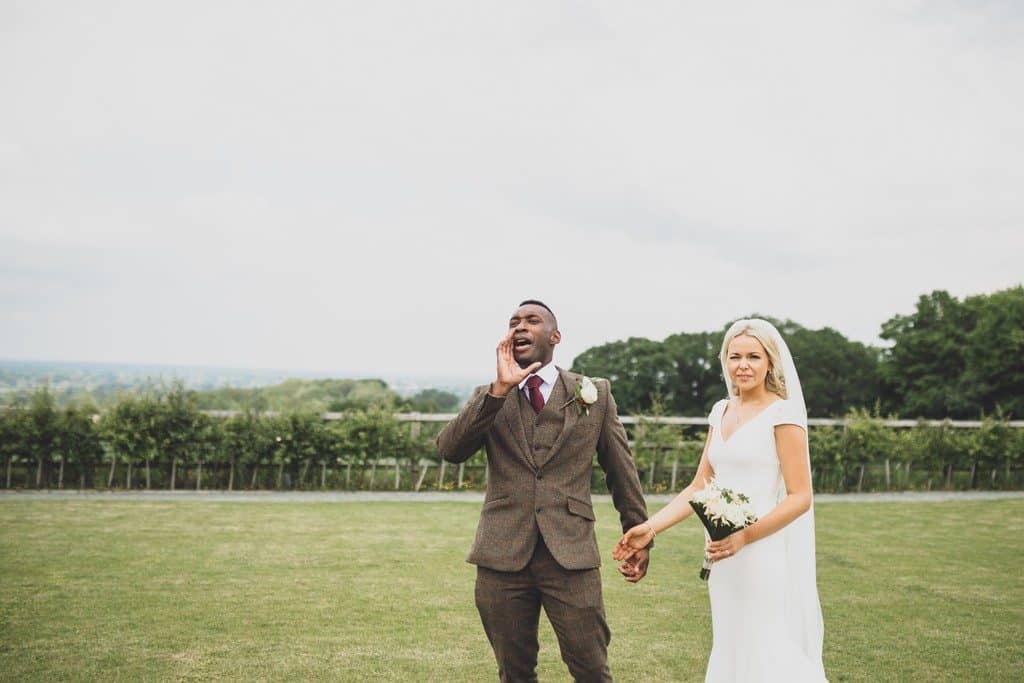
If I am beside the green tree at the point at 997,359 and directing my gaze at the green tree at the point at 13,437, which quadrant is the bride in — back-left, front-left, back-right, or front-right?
front-left

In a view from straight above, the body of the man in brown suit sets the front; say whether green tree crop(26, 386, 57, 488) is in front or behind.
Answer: behind

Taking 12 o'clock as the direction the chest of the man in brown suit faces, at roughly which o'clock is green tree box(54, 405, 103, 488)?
The green tree is roughly at 5 o'clock from the man in brown suit.

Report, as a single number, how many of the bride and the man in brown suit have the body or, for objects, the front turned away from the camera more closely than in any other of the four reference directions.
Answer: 0

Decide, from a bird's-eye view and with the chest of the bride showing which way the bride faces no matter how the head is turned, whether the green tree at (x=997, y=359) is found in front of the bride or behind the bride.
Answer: behind

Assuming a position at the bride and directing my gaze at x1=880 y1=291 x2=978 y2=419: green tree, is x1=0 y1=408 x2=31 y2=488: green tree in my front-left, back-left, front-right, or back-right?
front-left

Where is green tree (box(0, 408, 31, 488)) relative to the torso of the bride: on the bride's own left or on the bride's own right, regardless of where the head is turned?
on the bride's own right

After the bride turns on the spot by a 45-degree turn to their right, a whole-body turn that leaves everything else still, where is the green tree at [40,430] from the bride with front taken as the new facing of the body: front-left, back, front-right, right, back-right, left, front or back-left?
front-right

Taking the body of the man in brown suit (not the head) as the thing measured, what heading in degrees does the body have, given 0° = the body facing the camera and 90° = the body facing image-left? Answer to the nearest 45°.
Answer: approximately 0°

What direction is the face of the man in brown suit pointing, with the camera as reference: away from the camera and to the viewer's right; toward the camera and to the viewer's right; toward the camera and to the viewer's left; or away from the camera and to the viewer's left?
toward the camera and to the viewer's left

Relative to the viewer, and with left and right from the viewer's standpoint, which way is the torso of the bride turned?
facing the viewer and to the left of the viewer

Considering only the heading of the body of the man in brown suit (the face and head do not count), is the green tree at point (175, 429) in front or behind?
behind

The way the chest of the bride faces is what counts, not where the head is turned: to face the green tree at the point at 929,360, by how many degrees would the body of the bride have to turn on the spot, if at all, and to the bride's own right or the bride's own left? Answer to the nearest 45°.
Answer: approximately 135° to the bride's own right
